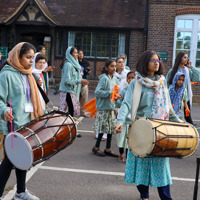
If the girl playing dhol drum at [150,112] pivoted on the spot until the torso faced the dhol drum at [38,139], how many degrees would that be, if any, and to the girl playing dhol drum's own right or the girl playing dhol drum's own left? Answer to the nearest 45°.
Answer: approximately 90° to the girl playing dhol drum's own right

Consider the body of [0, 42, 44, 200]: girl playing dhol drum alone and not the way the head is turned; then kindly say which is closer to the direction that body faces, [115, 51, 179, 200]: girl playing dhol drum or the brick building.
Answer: the girl playing dhol drum

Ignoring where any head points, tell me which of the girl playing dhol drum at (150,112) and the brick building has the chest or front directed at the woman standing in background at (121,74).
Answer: the brick building

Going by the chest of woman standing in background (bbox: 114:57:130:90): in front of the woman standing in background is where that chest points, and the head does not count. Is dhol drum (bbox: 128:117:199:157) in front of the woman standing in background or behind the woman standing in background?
in front

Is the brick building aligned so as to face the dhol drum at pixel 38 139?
yes

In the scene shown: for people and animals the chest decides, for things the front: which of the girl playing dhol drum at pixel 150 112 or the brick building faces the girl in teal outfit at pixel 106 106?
the brick building

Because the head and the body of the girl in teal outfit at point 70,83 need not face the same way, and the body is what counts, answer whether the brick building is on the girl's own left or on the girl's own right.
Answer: on the girl's own left

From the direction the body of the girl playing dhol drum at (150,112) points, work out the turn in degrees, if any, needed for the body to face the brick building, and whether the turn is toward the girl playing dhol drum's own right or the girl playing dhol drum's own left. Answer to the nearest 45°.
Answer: approximately 135° to the girl playing dhol drum's own left
